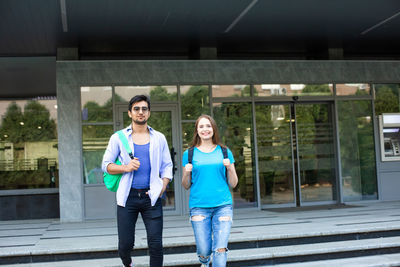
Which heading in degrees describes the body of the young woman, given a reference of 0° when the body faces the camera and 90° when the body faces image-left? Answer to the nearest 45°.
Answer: approximately 0°

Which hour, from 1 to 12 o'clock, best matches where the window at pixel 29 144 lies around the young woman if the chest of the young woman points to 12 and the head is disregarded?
The window is roughly at 5 o'clock from the young woman.

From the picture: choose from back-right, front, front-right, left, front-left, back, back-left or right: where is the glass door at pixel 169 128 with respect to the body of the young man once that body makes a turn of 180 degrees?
front

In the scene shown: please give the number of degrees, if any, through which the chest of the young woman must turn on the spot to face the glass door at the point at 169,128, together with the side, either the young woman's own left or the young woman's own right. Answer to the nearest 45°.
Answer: approximately 180°

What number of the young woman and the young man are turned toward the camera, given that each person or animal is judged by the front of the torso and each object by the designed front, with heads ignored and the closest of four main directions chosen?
2

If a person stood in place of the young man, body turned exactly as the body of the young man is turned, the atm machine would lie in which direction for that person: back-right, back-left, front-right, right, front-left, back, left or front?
back-left

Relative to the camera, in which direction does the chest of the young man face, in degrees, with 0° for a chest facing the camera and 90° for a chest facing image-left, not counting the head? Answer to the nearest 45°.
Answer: approximately 0°

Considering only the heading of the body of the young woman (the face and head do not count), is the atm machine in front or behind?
behind
